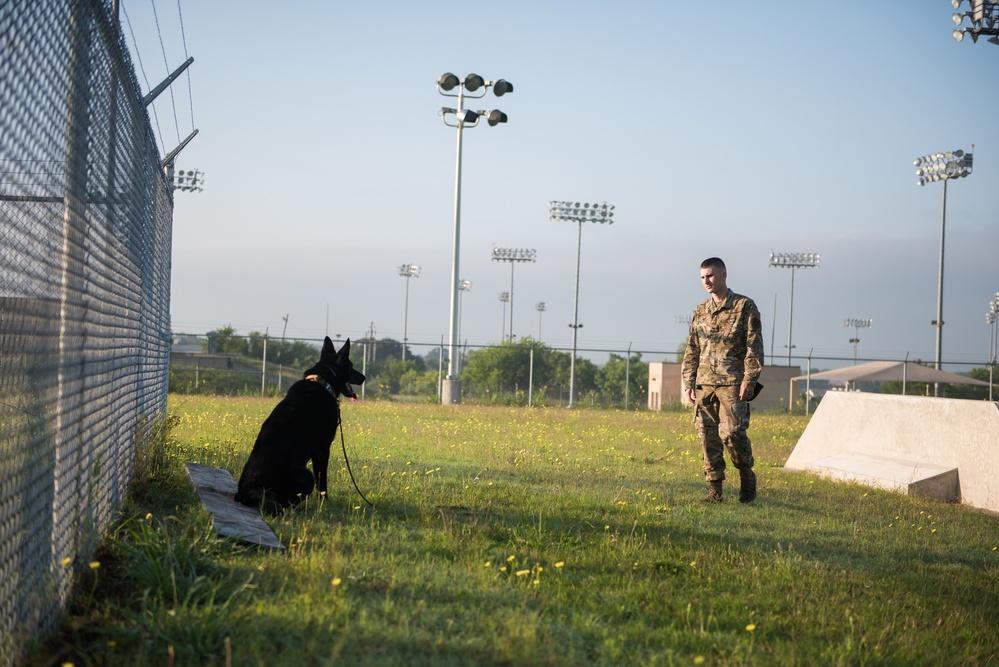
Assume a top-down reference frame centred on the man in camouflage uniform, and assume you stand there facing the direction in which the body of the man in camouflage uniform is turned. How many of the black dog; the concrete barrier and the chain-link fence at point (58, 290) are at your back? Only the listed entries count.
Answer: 1

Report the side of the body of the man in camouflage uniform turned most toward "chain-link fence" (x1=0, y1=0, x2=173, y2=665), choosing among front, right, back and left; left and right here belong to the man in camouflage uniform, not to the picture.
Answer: front

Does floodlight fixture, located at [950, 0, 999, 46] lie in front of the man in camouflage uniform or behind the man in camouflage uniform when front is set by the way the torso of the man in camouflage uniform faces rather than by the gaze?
behind

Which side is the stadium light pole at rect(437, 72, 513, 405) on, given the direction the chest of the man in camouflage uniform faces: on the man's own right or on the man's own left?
on the man's own right

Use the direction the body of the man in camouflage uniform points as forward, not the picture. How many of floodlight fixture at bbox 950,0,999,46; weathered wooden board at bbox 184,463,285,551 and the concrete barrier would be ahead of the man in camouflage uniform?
1

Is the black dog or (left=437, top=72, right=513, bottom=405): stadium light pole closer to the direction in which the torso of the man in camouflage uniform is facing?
the black dog

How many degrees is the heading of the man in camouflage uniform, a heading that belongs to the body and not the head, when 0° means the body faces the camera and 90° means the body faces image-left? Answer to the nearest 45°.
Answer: approximately 45°

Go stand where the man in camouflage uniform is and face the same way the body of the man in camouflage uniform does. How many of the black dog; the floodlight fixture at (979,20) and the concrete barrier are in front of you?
1

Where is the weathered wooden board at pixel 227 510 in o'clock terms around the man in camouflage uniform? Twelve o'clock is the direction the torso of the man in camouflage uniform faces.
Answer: The weathered wooden board is roughly at 12 o'clock from the man in camouflage uniform.

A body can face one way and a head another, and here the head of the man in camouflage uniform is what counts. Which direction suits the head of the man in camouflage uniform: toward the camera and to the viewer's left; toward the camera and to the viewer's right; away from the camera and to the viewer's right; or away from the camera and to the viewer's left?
toward the camera and to the viewer's left

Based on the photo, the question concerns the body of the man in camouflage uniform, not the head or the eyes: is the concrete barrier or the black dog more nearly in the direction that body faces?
the black dog
